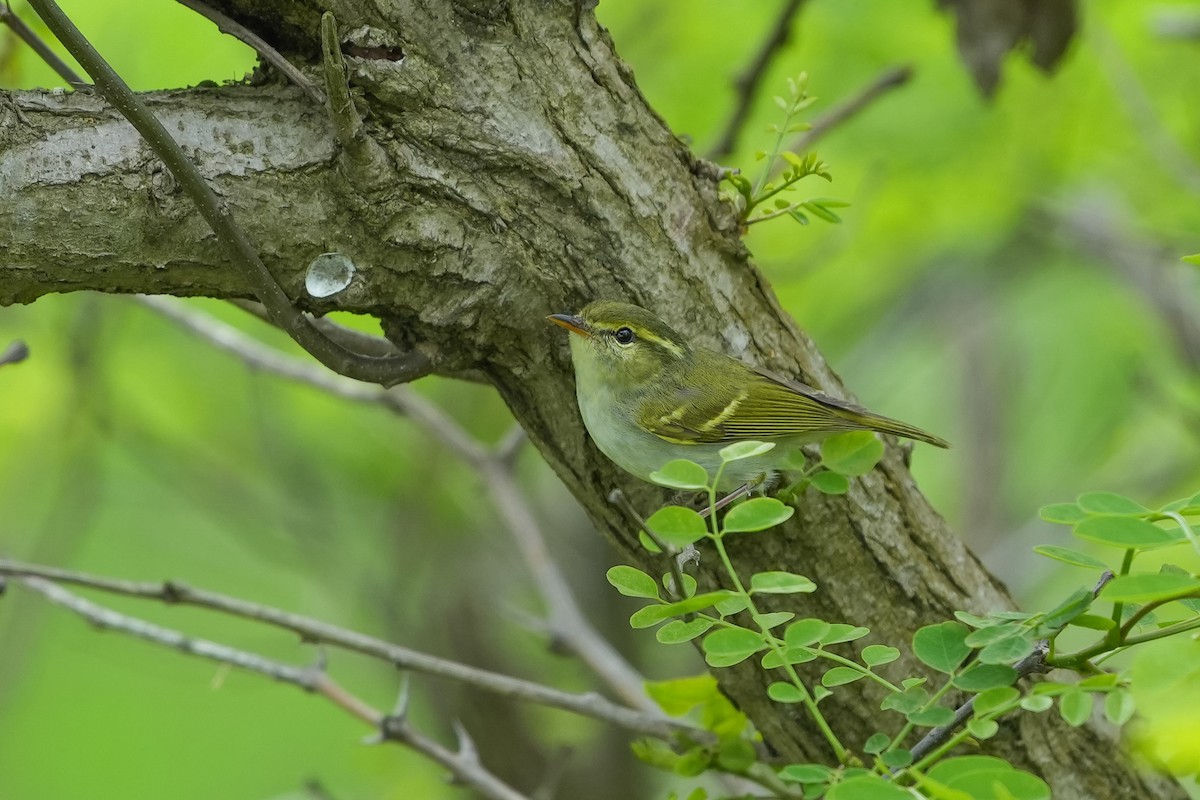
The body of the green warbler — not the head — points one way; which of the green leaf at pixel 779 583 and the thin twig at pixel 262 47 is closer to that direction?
the thin twig

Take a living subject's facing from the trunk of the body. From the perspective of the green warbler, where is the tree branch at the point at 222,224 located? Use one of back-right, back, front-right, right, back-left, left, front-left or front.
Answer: front-left

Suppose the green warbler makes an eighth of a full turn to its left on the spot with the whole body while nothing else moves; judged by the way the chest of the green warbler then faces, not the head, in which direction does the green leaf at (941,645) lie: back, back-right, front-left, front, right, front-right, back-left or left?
left

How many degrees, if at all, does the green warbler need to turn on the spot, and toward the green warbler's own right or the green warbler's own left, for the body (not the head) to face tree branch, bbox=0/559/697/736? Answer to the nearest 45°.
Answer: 0° — it already faces it

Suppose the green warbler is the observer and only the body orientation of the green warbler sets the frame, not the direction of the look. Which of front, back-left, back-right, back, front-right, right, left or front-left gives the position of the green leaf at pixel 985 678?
back-left

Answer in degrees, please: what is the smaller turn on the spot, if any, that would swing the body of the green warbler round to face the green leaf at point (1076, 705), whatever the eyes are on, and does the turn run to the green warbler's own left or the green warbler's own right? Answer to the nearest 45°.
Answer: approximately 135° to the green warbler's own left

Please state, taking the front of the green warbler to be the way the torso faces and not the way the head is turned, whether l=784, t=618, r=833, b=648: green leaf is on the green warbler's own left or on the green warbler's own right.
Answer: on the green warbler's own left

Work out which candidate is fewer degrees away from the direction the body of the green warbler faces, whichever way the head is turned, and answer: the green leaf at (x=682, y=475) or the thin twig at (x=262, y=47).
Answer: the thin twig

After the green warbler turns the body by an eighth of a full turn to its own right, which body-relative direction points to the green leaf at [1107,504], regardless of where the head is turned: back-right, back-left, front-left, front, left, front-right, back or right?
back

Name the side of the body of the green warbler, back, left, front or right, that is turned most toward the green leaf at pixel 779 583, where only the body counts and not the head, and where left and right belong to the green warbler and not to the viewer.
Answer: left

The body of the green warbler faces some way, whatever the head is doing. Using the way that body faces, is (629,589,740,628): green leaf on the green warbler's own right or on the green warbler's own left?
on the green warbler's own left

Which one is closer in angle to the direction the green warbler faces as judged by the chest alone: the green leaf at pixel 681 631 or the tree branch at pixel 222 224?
the tree branch

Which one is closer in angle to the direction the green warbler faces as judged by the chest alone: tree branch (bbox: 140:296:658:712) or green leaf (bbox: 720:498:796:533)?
the tree branch

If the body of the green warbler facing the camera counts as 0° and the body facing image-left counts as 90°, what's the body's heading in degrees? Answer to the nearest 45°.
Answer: approximately 90°
